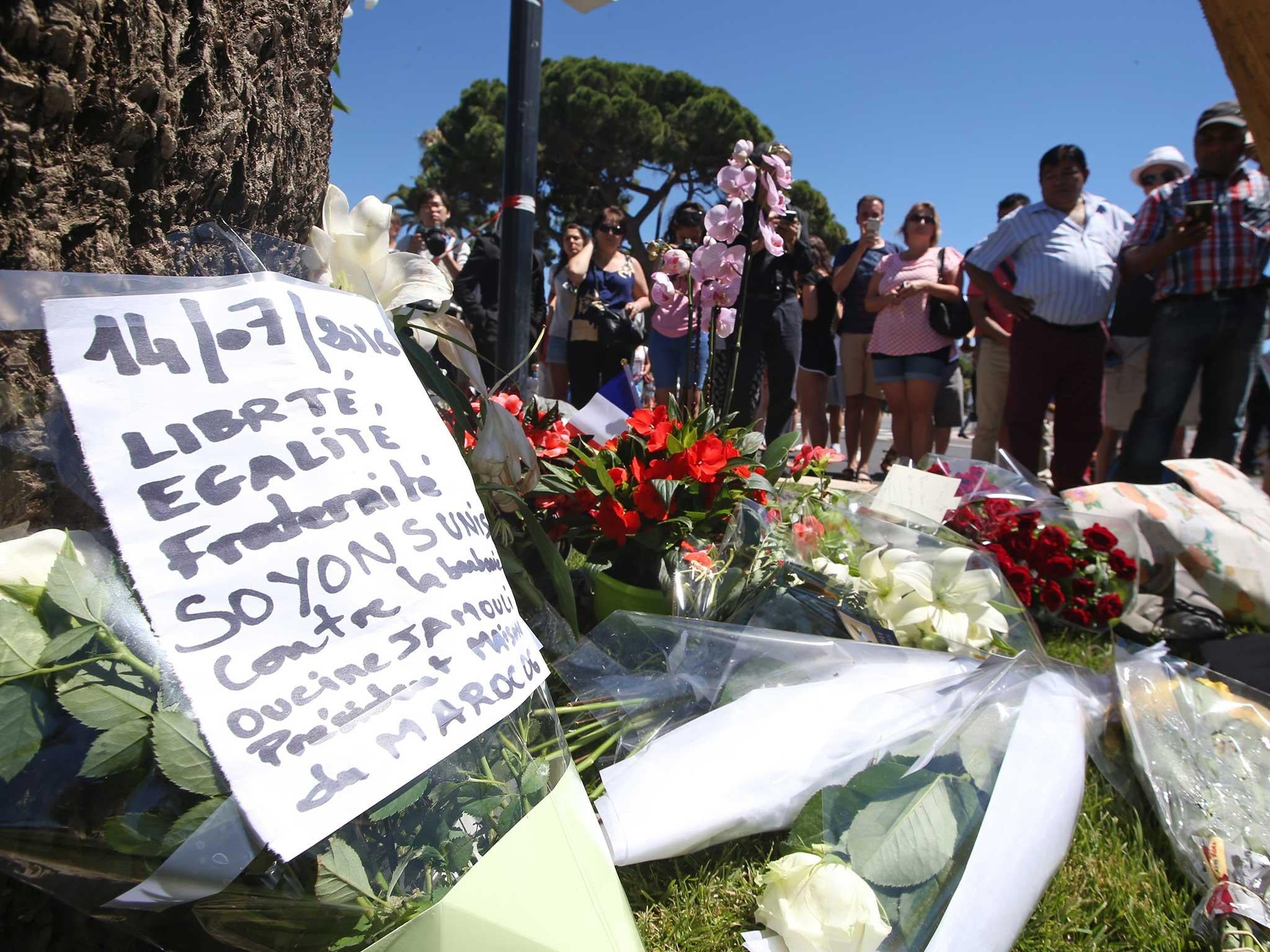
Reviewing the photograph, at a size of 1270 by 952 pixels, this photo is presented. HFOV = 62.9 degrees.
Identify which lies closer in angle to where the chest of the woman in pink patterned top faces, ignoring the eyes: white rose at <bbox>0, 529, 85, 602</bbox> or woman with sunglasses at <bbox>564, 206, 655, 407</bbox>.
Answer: the white rose

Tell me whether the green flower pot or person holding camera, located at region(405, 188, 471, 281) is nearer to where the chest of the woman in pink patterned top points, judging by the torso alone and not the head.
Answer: the green flower pot

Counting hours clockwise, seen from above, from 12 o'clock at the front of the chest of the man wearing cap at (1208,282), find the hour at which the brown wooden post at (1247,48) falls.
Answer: The brown wooden post is roughly at 12 o'clock from the man wearing cap.

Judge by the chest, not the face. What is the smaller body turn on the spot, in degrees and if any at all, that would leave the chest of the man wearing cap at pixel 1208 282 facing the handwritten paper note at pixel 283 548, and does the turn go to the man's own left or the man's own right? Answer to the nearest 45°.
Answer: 0° — they already face it
